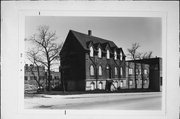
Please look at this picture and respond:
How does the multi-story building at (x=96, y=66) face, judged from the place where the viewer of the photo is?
facing the viewer and to the right of the viewer
